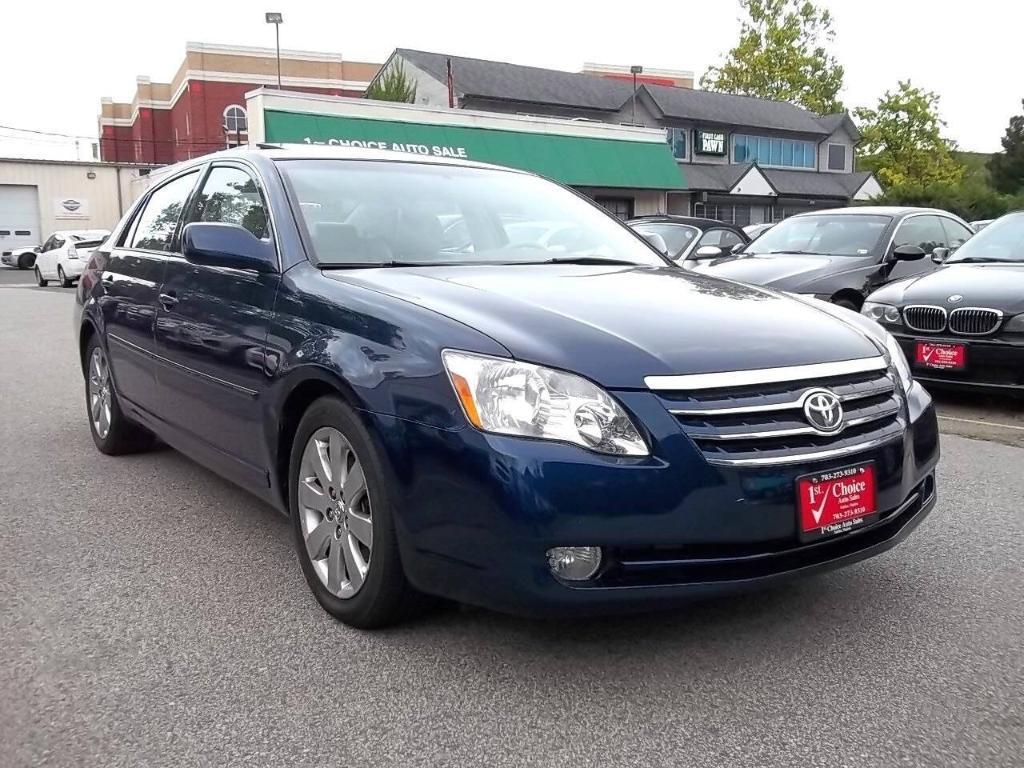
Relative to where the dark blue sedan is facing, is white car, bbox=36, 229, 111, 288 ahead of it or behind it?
behind

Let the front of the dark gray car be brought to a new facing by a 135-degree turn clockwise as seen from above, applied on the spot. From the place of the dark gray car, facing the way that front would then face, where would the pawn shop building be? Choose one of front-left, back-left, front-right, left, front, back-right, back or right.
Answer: front

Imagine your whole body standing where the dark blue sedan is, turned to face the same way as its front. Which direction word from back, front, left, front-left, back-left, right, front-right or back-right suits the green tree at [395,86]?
back-left

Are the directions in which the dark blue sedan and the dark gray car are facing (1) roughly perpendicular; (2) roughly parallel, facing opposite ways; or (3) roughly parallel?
roughly perpendicular

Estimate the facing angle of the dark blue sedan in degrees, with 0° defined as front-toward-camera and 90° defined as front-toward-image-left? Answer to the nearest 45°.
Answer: approximately 315°

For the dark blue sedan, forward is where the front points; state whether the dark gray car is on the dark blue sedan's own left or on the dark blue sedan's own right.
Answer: on the dark blue sedan's own left

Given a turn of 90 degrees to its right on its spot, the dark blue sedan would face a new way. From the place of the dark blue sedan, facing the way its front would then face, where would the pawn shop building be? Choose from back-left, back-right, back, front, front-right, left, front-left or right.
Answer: back-right

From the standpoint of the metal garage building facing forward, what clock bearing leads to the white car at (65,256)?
The white car is roughly at 12 o'clock from the metal garage building.

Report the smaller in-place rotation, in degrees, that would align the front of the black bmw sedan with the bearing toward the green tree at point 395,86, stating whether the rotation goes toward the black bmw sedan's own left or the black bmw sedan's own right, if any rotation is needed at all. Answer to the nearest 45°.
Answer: approximately 90° to the black bmw sedan's own right

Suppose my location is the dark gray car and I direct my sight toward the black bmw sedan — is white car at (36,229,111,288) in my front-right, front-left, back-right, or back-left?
back-right

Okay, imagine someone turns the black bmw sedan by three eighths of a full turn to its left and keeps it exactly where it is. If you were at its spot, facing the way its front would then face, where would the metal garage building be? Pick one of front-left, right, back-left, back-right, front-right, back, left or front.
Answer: back-left

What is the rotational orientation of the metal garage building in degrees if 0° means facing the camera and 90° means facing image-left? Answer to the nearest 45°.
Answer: approximately 0°
